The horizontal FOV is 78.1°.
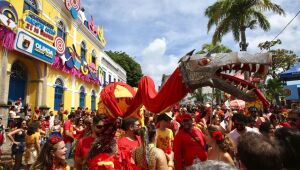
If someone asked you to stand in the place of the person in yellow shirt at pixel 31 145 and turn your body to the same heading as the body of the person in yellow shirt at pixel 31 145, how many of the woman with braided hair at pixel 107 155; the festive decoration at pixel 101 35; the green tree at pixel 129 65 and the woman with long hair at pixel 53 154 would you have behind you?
2

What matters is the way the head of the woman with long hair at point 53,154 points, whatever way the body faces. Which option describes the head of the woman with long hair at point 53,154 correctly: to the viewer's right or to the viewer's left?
to the viewer's right

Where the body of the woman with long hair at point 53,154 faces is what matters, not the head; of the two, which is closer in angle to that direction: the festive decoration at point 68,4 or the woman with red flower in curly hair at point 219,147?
the woman with red flower in curly hair
